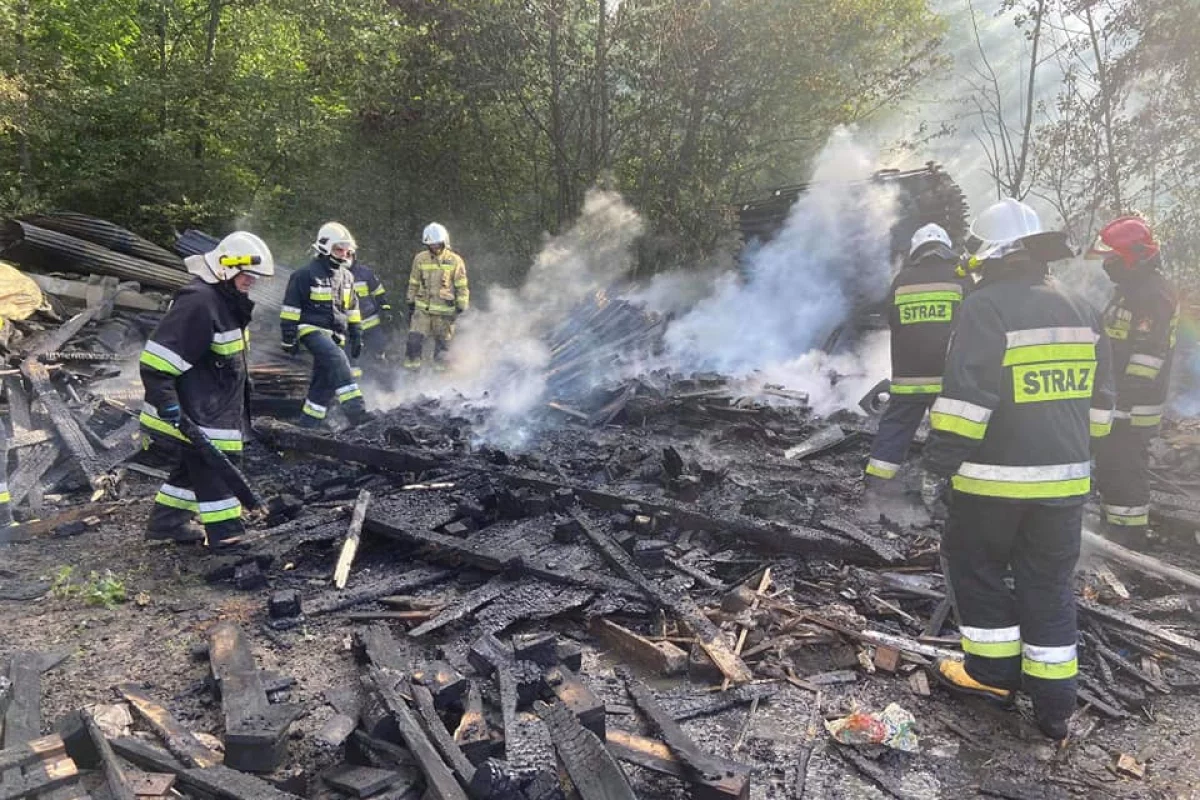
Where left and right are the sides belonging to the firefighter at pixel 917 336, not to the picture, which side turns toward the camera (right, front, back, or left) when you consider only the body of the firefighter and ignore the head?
back

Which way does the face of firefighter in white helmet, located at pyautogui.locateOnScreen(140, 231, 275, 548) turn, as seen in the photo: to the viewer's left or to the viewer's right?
to the viewer's right

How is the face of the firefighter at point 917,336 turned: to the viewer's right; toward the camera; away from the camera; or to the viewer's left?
away from the camera

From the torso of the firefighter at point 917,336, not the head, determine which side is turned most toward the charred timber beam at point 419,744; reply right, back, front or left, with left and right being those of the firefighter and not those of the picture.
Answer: back

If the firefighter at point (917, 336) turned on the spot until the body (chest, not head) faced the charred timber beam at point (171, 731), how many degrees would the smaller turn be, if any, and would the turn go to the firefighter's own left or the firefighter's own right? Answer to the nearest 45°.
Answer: approximately 135° to the firefighter's own left

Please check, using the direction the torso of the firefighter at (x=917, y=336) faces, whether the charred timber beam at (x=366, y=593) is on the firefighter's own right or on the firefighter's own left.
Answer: on the firefighter's own left

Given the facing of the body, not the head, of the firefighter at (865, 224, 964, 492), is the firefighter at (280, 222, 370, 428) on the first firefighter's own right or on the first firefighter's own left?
on the first firefighter's own left

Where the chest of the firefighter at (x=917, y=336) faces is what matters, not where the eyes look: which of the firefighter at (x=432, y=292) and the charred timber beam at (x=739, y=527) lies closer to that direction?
the firefighter

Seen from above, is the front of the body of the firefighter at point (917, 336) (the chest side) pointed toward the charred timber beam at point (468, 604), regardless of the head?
no

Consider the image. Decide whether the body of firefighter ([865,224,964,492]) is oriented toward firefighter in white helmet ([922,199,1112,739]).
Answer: no

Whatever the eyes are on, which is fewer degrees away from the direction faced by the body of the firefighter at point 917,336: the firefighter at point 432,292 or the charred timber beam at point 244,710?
the firefighter

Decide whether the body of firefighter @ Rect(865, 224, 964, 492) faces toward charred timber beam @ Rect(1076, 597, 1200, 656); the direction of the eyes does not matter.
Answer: no

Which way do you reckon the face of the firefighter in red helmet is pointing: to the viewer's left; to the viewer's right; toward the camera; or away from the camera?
to the viewer's left

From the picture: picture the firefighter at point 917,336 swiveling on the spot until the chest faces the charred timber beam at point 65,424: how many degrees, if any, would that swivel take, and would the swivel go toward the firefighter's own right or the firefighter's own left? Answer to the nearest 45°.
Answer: approximately 90° to the firefighter's own left
